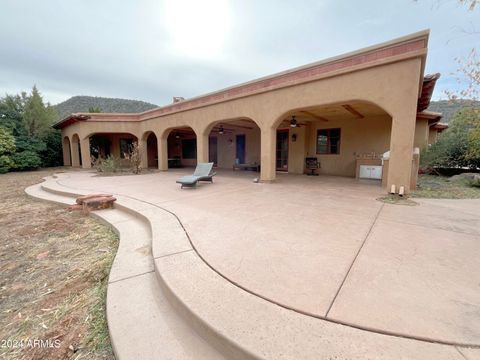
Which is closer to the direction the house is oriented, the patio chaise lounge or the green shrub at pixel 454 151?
the patio chaise lounge

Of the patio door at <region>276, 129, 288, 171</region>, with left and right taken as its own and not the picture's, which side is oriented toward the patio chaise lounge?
front

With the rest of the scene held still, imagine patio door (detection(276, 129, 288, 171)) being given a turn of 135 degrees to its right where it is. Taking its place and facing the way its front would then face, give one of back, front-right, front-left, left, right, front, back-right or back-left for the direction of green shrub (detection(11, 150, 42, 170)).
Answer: left

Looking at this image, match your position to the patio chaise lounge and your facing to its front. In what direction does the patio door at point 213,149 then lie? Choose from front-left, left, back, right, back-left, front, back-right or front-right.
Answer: back-right

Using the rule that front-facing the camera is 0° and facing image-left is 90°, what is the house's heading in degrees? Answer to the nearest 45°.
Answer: approximately 45°

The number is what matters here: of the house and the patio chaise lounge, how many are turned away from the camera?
0

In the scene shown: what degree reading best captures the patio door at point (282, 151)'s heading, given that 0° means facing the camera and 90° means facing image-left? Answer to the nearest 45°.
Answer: approximately 45°

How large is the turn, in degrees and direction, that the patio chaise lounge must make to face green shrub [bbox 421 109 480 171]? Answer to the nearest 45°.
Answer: approximately 135° to its left

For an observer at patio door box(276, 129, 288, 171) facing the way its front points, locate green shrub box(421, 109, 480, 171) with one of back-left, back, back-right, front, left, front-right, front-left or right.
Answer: back-left

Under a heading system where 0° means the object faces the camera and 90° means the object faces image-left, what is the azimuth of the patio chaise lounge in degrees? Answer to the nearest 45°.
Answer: approximately 45°

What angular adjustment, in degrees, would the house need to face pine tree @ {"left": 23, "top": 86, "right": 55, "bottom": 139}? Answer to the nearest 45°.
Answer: approximately 45° to its right

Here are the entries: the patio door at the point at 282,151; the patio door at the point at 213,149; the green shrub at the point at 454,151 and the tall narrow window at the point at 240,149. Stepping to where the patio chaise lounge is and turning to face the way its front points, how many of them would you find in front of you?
0

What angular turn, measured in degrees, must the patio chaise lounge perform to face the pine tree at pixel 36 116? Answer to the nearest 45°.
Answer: approximately 90° to its right

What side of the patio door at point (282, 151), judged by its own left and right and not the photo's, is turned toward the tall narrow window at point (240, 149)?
right

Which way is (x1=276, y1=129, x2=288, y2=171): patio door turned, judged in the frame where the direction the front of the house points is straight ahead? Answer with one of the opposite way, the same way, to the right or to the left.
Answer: the same way

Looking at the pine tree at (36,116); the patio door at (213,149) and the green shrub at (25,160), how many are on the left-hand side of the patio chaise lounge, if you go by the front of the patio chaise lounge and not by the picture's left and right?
0
